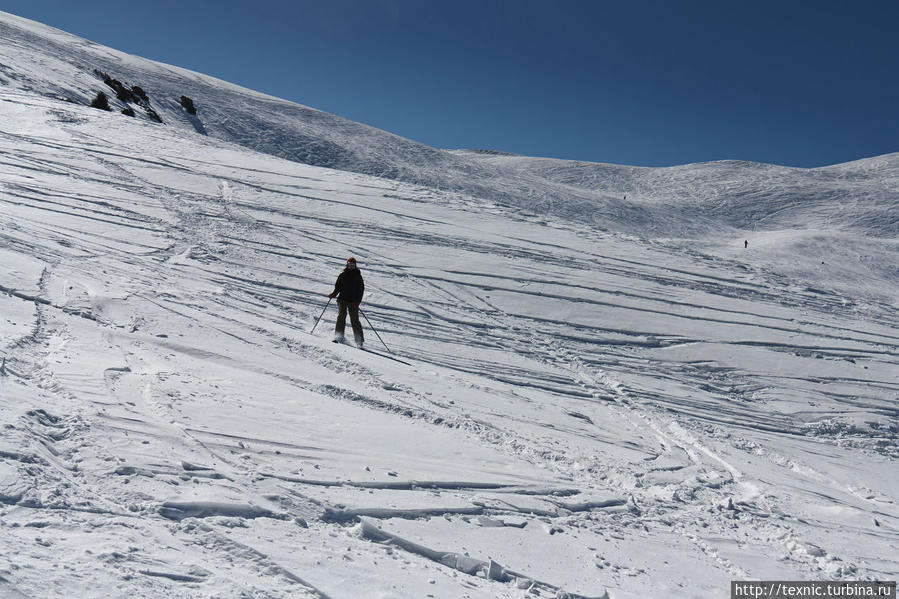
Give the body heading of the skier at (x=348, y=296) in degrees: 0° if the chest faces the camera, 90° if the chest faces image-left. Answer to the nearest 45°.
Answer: approximately 0°
